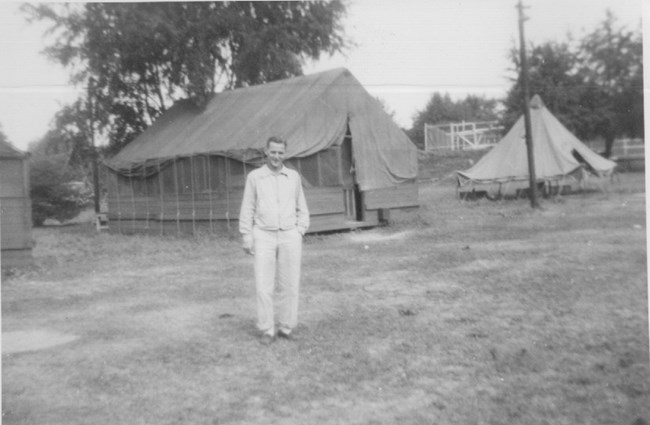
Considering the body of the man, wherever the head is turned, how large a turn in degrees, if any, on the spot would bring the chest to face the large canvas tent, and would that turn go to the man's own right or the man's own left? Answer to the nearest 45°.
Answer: approximately 180°

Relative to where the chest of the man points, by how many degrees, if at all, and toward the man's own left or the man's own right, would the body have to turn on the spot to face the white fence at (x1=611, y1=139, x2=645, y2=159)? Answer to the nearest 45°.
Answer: approximately 135° to the man's own left

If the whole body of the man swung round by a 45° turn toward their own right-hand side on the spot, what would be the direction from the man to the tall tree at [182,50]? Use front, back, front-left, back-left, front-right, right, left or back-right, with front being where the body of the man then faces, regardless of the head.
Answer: back-right

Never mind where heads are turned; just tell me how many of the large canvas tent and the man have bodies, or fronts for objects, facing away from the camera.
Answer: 0

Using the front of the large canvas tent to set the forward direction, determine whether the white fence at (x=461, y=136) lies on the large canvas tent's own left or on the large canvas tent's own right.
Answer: on the large canvas tent's own left

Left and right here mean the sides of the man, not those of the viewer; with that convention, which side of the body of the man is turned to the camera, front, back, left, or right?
front

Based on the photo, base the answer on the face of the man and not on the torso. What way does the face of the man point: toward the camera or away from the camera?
toward the camera

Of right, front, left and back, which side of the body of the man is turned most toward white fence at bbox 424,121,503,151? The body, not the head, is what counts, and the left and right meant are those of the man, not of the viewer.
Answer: back

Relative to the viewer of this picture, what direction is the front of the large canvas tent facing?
facing the viewer and to the right of the viewer

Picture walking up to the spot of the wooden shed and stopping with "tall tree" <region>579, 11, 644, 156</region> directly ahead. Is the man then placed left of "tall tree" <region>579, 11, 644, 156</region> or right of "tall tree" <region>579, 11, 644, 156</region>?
right

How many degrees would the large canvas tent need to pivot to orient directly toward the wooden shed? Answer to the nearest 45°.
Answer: approximately 90° to its right

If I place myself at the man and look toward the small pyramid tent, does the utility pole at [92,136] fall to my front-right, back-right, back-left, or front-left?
front-left
